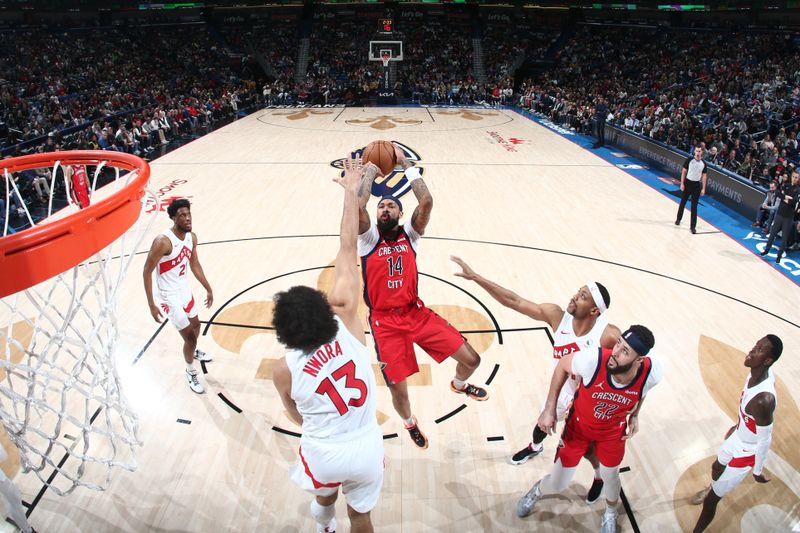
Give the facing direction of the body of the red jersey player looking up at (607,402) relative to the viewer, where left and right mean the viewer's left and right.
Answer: facing the viewer

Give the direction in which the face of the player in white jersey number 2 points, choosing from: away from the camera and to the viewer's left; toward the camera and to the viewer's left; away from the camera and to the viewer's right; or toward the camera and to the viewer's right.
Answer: toward the camera and to the viewer's right

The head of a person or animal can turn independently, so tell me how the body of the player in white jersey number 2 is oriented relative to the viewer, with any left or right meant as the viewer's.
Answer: facing the viewer and to the right of the viewer

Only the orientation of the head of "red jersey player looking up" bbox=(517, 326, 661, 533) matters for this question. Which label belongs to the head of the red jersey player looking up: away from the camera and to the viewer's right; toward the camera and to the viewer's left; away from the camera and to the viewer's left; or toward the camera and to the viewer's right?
toward the camera and to the viewer's left

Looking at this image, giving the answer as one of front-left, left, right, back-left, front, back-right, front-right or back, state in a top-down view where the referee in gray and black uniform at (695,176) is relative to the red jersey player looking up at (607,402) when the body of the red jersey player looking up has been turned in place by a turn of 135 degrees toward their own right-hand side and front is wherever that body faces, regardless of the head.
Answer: front-right

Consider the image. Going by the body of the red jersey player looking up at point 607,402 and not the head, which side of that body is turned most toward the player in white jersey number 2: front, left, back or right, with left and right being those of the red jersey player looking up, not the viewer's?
right

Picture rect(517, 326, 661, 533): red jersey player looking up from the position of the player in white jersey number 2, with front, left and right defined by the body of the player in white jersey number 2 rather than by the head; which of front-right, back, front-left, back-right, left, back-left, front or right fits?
front

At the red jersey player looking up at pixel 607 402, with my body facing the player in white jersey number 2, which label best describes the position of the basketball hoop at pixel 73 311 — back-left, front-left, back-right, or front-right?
front-left

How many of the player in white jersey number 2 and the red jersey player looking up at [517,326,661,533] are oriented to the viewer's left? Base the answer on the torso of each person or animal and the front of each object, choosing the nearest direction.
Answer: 0

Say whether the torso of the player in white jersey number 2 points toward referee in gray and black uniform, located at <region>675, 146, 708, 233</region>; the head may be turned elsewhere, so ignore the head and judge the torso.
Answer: no
